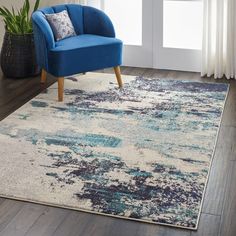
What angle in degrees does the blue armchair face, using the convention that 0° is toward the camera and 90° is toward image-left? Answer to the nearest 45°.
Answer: approximately 315°

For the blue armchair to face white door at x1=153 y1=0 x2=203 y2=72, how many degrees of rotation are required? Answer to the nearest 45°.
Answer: approximately 90° to its left

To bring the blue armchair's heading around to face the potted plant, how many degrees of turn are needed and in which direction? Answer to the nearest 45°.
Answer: approximately 180°
